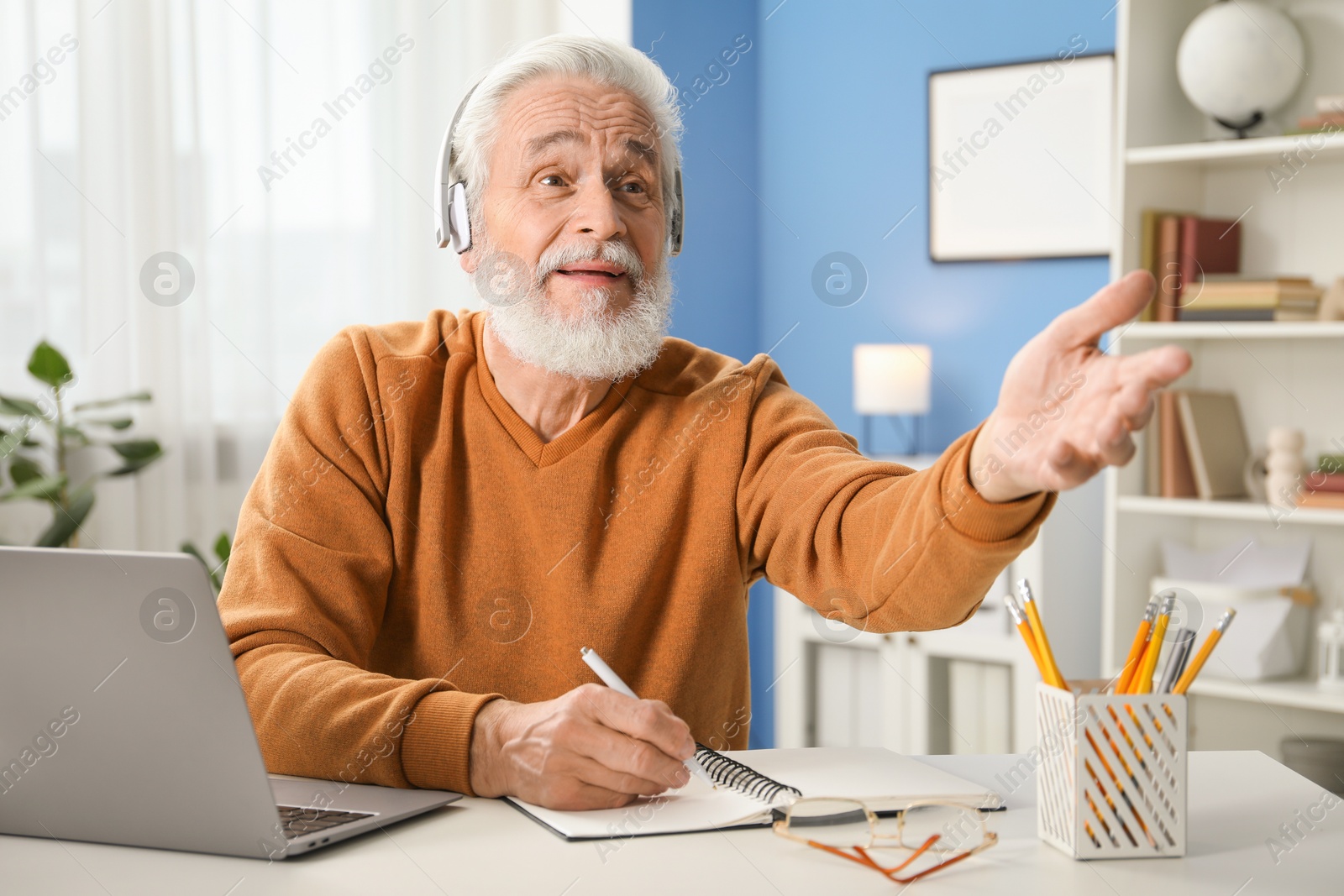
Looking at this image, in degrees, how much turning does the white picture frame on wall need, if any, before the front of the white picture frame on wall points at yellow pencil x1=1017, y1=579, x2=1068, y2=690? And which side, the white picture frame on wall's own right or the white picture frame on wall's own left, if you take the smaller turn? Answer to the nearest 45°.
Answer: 0° — it already faces it

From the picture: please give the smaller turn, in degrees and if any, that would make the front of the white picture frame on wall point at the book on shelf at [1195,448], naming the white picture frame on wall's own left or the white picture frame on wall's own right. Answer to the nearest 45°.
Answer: approximately 45° to the white picture frame on wall's own left

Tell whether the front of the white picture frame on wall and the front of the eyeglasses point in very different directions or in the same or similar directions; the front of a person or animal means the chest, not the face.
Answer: very different directions

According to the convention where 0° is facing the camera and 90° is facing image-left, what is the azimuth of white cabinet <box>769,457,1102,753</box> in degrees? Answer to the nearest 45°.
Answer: approximately 45°

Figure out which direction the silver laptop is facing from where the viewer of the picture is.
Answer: facing away from the viewer and to the right of the viewer

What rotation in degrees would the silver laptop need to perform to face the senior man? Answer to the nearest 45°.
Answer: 0° — it already faces them

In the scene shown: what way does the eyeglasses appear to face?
away from the camera
